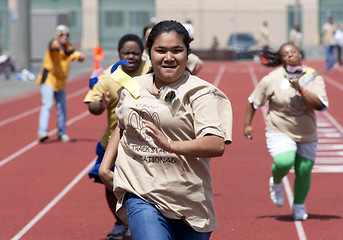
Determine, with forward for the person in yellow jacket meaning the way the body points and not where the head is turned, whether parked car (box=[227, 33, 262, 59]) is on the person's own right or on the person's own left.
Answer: on the person's own left

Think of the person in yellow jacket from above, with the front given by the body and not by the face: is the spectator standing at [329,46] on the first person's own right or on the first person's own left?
on the first person's own left

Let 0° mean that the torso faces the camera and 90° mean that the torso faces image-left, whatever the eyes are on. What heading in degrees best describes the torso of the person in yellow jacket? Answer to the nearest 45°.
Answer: approximately 315°
